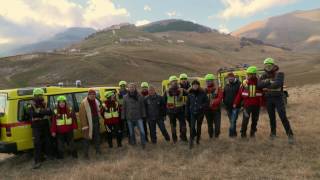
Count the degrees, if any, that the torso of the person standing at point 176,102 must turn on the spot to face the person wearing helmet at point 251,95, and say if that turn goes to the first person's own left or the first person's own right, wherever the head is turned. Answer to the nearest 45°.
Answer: approximately 90° to the first person's own left

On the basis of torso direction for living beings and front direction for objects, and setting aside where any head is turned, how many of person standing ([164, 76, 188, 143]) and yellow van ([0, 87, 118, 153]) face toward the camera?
1

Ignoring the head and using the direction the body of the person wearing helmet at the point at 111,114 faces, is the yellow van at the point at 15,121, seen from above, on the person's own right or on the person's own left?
on the person's own right

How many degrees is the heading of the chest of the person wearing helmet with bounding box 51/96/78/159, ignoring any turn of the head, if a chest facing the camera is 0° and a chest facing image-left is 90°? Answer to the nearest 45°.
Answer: approximately 0°

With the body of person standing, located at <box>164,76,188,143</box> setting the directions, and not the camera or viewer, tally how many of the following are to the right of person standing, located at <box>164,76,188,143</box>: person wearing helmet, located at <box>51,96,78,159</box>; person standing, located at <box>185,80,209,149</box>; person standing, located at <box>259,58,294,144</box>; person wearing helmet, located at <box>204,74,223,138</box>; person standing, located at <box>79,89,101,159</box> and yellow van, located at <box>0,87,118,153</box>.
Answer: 3

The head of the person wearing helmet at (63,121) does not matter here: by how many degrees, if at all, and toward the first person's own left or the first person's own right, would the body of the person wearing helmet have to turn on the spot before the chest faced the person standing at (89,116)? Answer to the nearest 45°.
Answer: approximately 90° to the first person's own left

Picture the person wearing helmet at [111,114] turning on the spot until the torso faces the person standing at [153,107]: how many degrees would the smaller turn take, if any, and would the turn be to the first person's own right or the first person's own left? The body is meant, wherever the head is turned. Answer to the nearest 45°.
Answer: approximately 90° to the first person's own left

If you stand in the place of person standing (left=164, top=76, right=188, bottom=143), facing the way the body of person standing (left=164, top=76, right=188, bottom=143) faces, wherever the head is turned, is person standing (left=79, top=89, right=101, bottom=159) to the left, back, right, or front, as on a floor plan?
right
